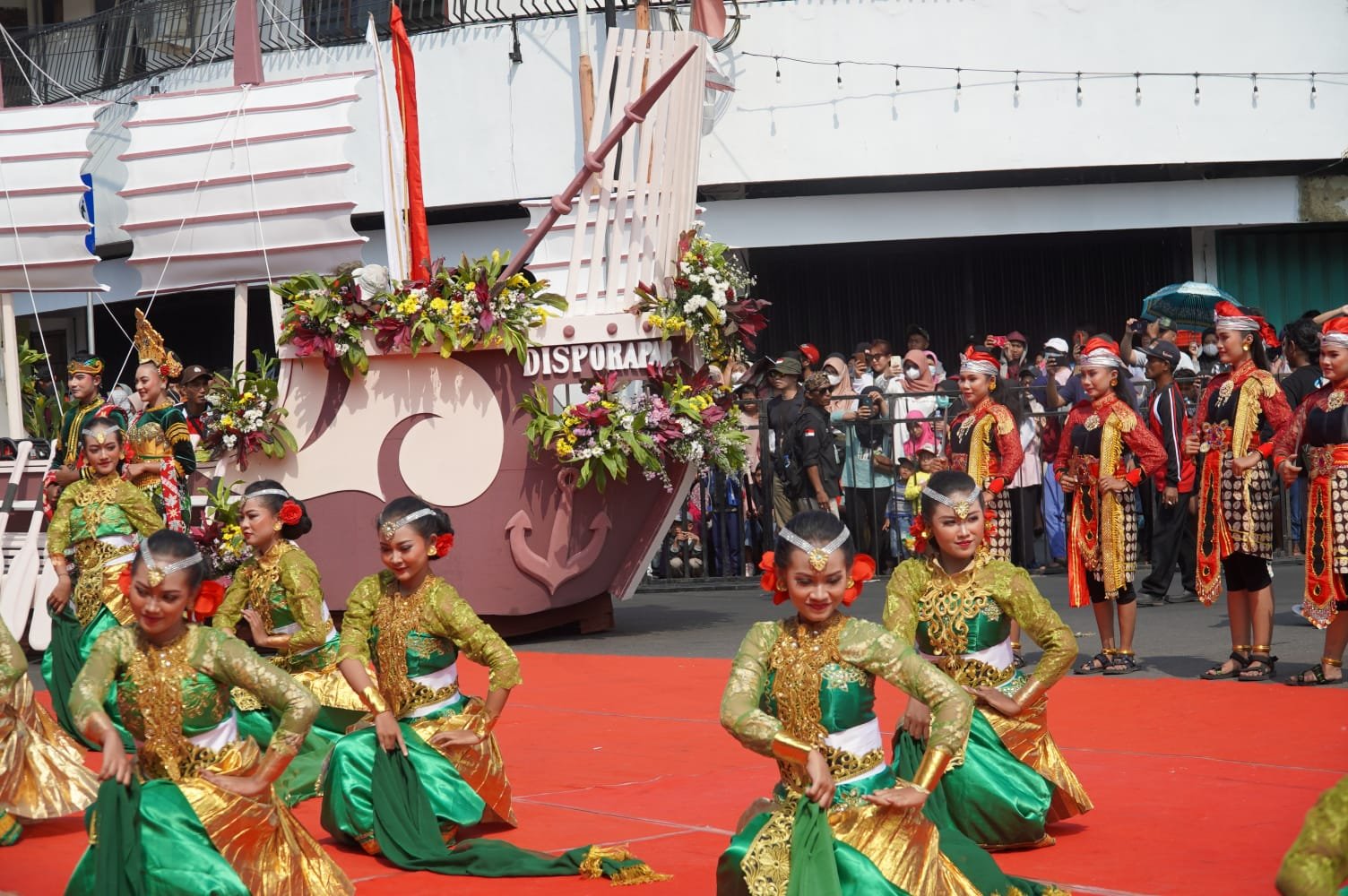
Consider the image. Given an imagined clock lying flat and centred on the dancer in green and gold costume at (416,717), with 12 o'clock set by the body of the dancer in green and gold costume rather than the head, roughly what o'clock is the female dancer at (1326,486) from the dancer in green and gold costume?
The female dancer is roughly at 7 o'clock from the dancer in green and gold costume.

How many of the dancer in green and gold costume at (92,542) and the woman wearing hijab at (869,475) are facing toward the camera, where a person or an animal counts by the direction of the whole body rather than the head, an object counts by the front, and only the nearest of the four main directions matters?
2

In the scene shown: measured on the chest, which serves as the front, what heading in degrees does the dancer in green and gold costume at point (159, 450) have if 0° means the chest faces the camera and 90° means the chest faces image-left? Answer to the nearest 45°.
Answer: approximately 45°

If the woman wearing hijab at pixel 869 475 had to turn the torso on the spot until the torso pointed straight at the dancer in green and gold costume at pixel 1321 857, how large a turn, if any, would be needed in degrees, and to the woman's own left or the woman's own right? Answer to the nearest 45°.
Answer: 0° — they already face them

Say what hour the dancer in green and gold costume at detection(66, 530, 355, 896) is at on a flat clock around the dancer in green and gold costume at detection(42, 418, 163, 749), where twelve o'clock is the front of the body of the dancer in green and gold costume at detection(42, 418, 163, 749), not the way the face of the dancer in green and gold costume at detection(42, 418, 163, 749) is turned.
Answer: the dancer in green and gold costume at detection(66, 530, 355, 896) is roughly at 12 o'clock from the dancer in green and gold costume at detection(42, 418, 163, 749).

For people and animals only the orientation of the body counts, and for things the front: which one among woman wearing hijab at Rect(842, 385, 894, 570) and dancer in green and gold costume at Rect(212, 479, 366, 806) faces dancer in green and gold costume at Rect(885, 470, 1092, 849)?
the woman wearing hijab

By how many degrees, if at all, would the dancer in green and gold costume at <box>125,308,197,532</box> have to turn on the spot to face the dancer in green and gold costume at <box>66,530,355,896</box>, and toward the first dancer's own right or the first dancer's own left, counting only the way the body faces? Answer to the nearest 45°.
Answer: approximately 45° to the first dancer's own left

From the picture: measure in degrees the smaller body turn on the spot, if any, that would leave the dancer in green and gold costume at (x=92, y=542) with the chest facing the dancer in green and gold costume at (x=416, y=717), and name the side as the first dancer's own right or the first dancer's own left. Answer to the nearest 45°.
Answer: approximately 45° to the first dancer's own left

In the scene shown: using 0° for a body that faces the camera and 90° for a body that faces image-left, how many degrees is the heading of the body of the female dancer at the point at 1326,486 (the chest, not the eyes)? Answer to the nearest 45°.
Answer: approximately 45°

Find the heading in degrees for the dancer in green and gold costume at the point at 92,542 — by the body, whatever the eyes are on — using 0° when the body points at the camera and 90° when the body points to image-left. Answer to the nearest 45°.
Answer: approximately 0°
